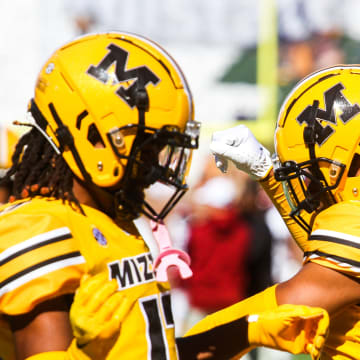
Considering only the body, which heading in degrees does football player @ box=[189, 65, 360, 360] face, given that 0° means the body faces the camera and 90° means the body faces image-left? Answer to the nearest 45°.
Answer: approximately 90°

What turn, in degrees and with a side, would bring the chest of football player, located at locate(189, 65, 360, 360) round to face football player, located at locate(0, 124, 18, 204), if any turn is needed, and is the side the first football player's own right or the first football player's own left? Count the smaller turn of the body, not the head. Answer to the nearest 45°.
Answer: approximately 45° to the first football player's own right

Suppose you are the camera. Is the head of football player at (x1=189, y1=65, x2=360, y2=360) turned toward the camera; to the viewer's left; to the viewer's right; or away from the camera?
to the viewer's left

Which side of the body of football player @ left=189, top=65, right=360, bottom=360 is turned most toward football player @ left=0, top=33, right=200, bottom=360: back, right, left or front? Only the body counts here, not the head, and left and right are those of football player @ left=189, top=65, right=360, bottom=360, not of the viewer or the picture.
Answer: front

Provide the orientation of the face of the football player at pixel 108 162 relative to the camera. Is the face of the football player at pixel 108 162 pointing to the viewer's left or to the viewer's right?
to the viewer's right
